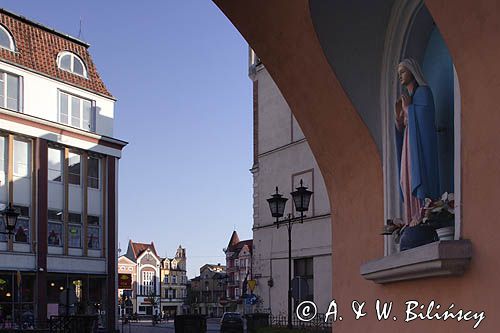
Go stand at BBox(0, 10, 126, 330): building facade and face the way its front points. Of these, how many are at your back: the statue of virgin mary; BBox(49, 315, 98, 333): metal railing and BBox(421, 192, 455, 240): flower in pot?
0

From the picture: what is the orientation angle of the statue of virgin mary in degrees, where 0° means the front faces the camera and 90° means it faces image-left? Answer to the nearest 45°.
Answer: approximately 45°

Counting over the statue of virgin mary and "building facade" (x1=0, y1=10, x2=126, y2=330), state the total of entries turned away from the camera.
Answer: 0

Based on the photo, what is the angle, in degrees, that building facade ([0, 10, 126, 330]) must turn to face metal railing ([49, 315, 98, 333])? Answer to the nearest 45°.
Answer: approximately 45° to its right

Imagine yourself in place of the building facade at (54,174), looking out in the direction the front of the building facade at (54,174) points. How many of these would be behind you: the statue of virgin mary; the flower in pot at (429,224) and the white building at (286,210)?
0

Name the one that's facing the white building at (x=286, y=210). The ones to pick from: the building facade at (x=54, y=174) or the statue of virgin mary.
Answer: the building facade

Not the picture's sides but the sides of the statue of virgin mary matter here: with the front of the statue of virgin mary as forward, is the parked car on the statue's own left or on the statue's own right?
on the statue's own right

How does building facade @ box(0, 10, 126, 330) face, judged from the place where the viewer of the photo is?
facing the viewer and to the right of the viewer

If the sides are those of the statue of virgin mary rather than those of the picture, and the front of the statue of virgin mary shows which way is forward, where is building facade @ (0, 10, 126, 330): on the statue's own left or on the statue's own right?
on the statue's own right

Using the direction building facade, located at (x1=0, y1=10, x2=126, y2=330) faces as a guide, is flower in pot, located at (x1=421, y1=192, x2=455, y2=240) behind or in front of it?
in front
